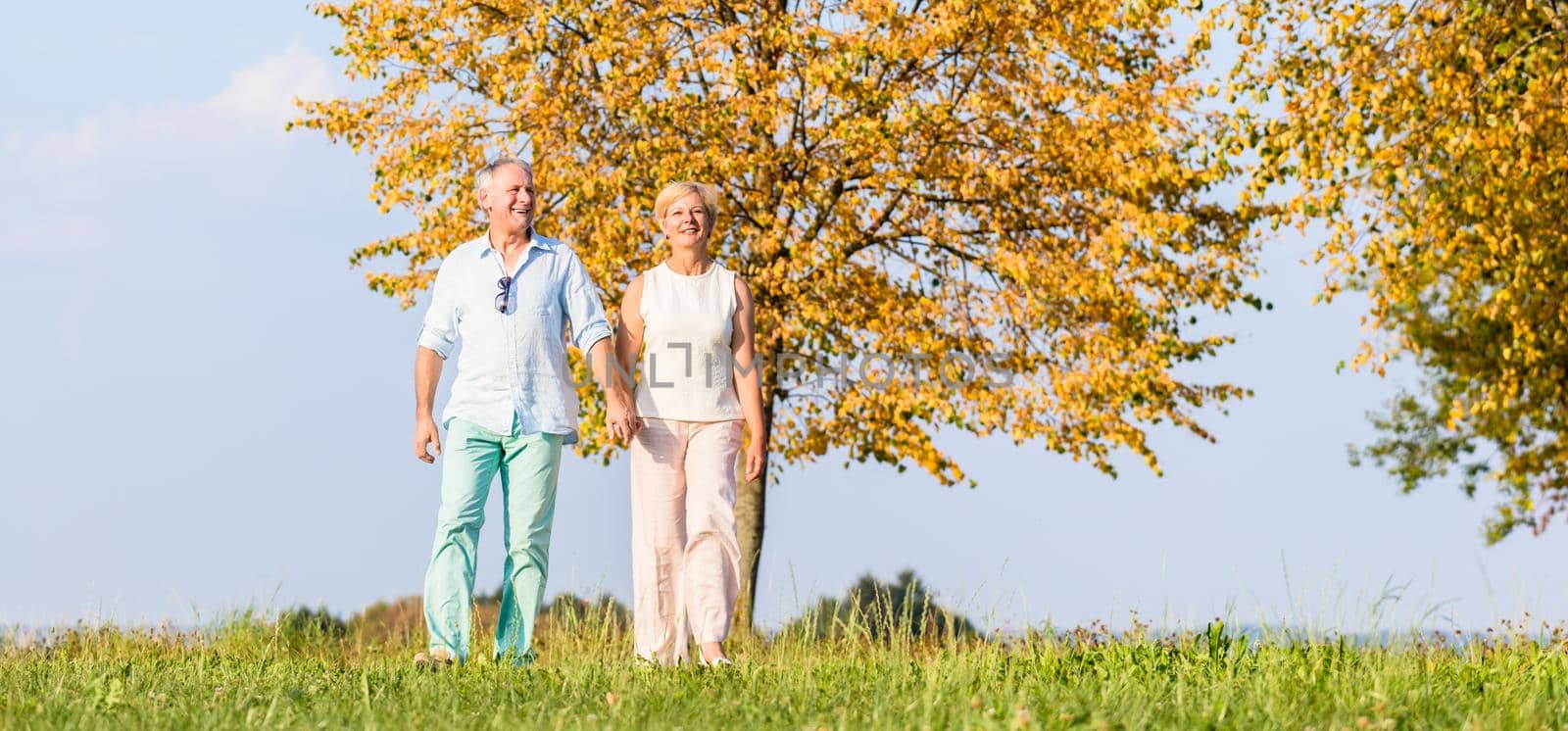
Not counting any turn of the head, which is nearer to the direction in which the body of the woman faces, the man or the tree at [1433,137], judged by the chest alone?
the man

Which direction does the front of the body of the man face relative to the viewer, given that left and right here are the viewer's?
facing the viewer

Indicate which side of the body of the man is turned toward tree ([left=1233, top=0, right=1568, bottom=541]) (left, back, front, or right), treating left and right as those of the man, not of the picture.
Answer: left

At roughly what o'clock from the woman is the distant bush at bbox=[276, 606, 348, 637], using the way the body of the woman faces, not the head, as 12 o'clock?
The distant bush is roughly at 5 o'clock from the woman.

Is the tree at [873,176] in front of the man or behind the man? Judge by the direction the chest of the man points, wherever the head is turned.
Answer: behind

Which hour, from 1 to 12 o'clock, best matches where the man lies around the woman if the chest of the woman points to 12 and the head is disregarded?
The man is roughly at 3 o'clock from the woman.

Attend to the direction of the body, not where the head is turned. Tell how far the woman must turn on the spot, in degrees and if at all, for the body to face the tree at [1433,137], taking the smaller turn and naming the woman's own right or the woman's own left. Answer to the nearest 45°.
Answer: approximately 135° to the woman's own left

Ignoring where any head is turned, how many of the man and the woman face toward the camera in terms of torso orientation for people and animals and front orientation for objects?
2

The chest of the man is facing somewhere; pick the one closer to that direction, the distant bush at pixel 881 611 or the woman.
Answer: the woman

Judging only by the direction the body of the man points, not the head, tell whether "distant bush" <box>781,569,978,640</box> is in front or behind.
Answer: behind
